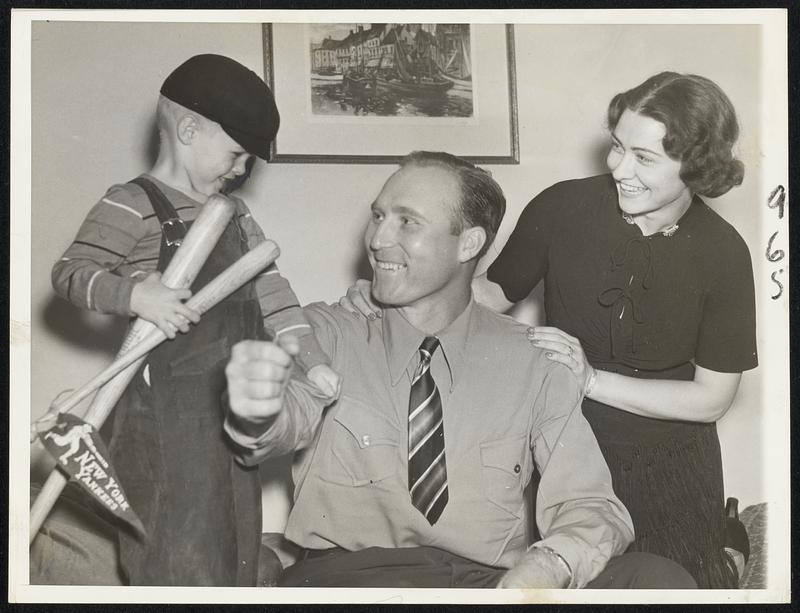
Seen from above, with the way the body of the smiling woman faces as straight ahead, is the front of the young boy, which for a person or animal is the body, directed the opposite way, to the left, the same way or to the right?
to the left

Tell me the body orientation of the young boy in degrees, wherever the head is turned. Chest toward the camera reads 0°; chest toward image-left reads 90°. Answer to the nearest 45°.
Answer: approximately 315°

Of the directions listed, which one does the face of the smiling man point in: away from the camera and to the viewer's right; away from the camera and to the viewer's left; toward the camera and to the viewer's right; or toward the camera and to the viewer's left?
toward the camera and to the viewer's left

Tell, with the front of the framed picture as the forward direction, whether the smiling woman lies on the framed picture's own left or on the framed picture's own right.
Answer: on the framed picture's own left

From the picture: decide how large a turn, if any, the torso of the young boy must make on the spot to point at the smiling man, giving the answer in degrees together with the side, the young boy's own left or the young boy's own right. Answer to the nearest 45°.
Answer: approximately 45° to the young boy's own left

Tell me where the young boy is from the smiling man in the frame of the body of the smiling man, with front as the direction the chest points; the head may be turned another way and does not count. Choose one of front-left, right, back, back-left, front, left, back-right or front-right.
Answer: right

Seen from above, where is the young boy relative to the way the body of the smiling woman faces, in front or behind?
in front

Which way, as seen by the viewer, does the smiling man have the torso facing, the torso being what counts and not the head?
toward the camera

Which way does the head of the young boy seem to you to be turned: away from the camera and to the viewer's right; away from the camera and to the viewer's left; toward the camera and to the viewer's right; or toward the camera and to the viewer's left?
toward the camera and to the viewer's right

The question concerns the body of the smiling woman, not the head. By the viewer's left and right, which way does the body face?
facing the viewer and to the left of the viewer

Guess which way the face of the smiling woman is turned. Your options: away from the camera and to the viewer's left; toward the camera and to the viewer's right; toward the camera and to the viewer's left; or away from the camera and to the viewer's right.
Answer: toward the camera and to the viewer's left

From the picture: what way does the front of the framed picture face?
toward the camera
